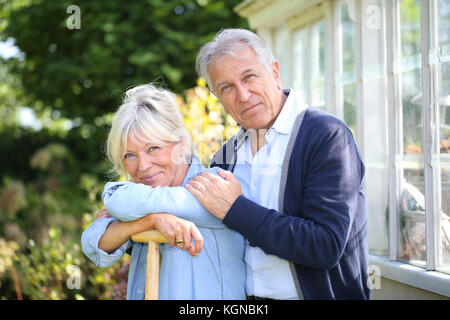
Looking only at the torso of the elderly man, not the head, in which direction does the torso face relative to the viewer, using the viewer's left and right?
facing the viewer and to the left of the viewer
